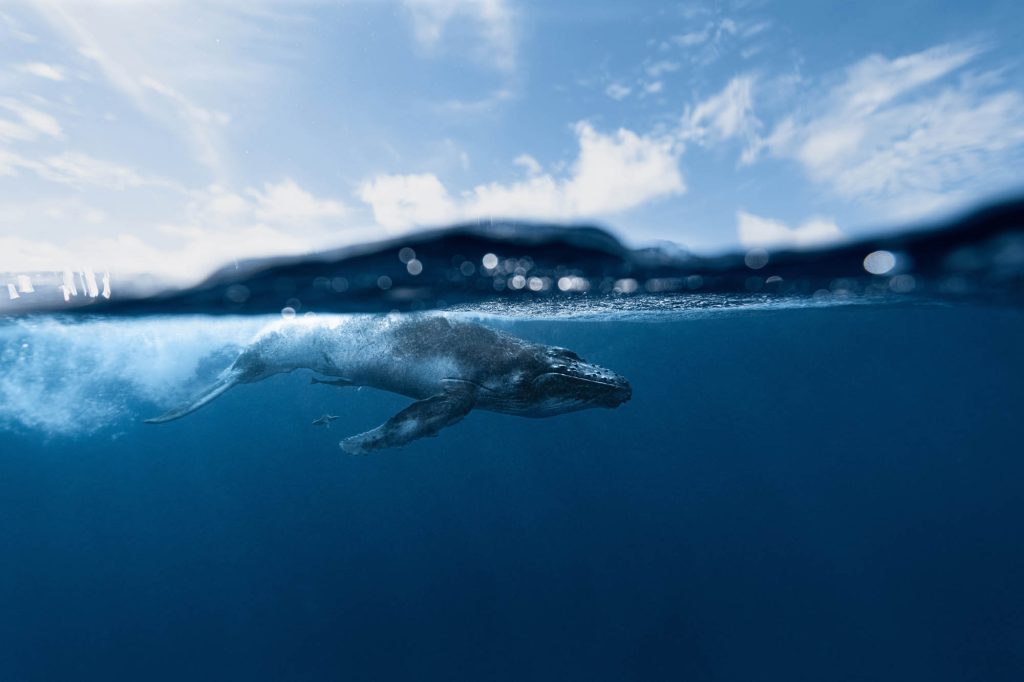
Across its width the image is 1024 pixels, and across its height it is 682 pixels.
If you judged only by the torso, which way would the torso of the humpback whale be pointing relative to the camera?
to the viewer's right
